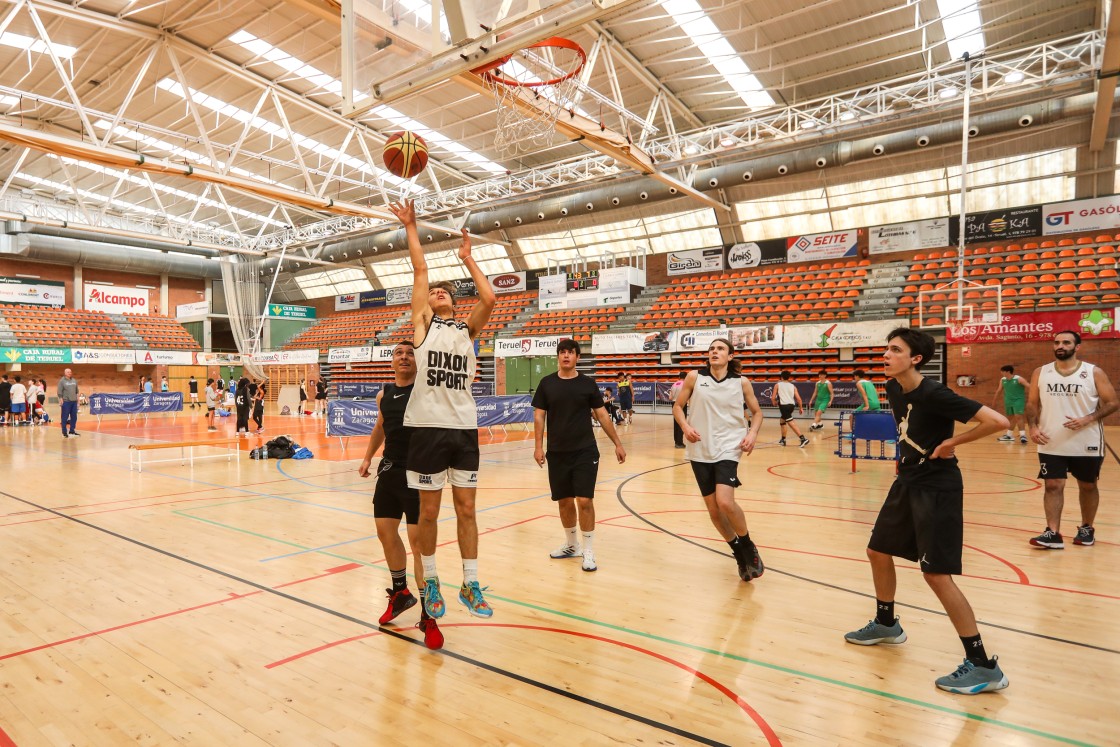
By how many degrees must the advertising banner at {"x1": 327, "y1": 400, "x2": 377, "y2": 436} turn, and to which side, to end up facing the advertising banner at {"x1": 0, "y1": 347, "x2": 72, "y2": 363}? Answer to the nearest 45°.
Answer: approximately 135° to its right

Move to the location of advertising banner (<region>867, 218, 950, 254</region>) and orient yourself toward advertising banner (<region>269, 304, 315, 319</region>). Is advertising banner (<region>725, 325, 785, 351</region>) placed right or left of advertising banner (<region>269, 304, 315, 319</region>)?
left

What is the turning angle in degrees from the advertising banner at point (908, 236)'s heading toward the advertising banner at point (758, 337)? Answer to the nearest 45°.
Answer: approximately 45° to its right

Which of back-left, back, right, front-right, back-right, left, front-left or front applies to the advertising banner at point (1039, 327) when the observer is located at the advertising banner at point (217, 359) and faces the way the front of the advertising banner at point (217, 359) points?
front-left

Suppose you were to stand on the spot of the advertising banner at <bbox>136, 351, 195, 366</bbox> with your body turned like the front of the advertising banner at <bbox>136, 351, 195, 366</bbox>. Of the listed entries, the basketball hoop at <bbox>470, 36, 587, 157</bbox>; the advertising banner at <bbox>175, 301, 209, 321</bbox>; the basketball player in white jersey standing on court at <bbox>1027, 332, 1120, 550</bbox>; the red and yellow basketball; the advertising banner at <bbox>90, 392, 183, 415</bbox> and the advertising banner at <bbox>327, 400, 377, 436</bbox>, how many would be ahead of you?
5

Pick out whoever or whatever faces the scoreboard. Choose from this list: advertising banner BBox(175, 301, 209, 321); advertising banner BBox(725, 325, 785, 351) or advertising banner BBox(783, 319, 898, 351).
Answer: advertising banner BBox(175, 301, 209, 321)

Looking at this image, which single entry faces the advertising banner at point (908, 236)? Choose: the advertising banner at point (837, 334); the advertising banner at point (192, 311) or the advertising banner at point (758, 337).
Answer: the advertising banner at point (192, 311)

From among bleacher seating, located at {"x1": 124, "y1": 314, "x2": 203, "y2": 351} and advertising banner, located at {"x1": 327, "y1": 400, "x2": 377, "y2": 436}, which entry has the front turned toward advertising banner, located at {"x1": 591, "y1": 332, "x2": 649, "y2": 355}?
the bleacher seating

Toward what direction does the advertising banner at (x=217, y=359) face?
toward the camera

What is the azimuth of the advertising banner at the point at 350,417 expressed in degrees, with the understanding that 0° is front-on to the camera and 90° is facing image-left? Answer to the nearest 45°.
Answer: approximately 0°

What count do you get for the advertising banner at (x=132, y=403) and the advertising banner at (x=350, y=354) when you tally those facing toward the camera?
2

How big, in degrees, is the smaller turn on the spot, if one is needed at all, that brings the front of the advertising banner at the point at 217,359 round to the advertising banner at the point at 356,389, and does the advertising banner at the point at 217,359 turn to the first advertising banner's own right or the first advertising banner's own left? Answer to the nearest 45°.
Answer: approximately 45° to the first advertising banner's own left

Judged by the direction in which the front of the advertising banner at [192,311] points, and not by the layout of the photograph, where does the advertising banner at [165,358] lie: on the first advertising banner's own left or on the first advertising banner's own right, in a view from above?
on the first advertising banner's own right

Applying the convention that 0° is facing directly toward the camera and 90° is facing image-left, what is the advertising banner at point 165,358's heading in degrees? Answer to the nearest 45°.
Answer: approximately 0°

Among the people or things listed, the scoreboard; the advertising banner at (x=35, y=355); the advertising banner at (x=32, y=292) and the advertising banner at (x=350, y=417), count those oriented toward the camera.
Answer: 4
